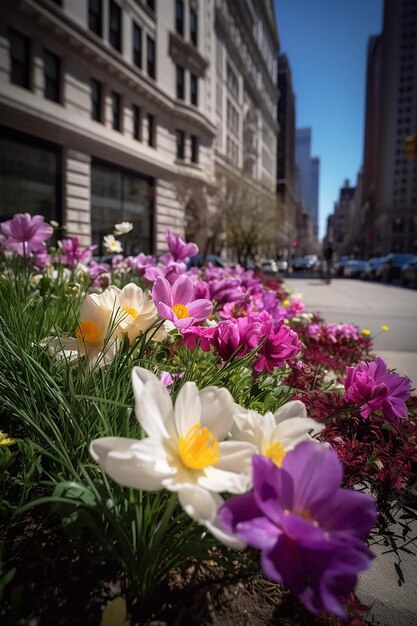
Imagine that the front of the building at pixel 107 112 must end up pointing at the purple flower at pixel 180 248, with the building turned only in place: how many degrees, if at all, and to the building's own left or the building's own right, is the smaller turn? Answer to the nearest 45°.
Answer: approximately 45° to the building's own right

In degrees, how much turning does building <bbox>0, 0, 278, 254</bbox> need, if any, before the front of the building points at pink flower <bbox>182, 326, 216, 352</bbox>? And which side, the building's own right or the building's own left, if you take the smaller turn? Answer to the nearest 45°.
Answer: approximately 45° to the building's own right

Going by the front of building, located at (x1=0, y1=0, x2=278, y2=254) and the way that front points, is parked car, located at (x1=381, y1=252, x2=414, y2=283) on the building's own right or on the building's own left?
on the building's own left

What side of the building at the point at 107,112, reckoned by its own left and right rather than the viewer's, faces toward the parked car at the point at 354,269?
left

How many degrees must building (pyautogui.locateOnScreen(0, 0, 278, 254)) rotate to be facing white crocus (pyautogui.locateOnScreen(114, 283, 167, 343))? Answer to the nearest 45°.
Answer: approximately 45° to its right

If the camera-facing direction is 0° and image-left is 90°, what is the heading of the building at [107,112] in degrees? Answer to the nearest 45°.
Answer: approximately 315°

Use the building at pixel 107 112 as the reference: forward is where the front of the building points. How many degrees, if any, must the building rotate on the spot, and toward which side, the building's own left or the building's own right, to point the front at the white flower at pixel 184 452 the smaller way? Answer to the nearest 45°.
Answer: approximately 45° to the building's own right
